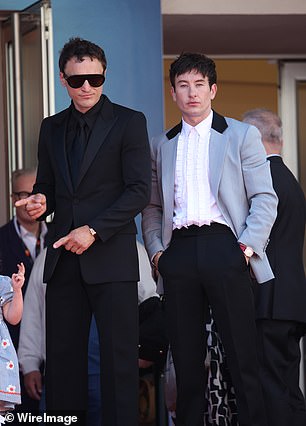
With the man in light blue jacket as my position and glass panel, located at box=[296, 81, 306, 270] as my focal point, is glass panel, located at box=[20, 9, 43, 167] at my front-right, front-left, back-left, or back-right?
front-left

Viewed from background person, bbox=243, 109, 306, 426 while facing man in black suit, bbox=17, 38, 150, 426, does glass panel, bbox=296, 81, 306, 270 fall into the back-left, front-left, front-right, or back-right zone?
back-right

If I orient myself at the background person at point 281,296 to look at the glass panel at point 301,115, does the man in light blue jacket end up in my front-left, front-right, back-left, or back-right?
back-left

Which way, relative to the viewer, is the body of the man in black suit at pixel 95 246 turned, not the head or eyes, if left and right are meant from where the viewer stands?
facing the viewer and to the left of the viewer

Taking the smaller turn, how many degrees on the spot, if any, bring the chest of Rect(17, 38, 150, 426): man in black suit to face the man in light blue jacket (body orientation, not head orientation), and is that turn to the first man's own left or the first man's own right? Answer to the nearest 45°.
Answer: approximately 135° to the first man's own left

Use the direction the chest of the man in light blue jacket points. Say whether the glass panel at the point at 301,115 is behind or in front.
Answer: behind

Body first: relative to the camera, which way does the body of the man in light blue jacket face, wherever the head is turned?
toward the camera

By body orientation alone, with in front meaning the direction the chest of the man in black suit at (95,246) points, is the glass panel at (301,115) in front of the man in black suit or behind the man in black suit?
behind
